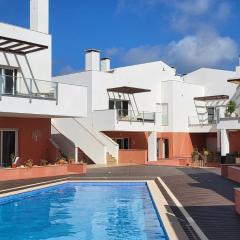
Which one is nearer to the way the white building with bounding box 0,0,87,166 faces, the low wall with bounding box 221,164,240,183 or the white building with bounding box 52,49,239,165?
the low wall

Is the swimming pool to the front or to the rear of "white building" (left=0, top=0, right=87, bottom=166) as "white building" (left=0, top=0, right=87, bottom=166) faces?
to the front

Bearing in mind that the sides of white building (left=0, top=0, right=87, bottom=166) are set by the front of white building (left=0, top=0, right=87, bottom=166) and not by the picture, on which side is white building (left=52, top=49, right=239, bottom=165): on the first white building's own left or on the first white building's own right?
on the first white building's own left

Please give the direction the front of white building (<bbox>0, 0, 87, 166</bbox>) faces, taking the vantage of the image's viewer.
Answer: facing the viewer and to the right of the viewer
